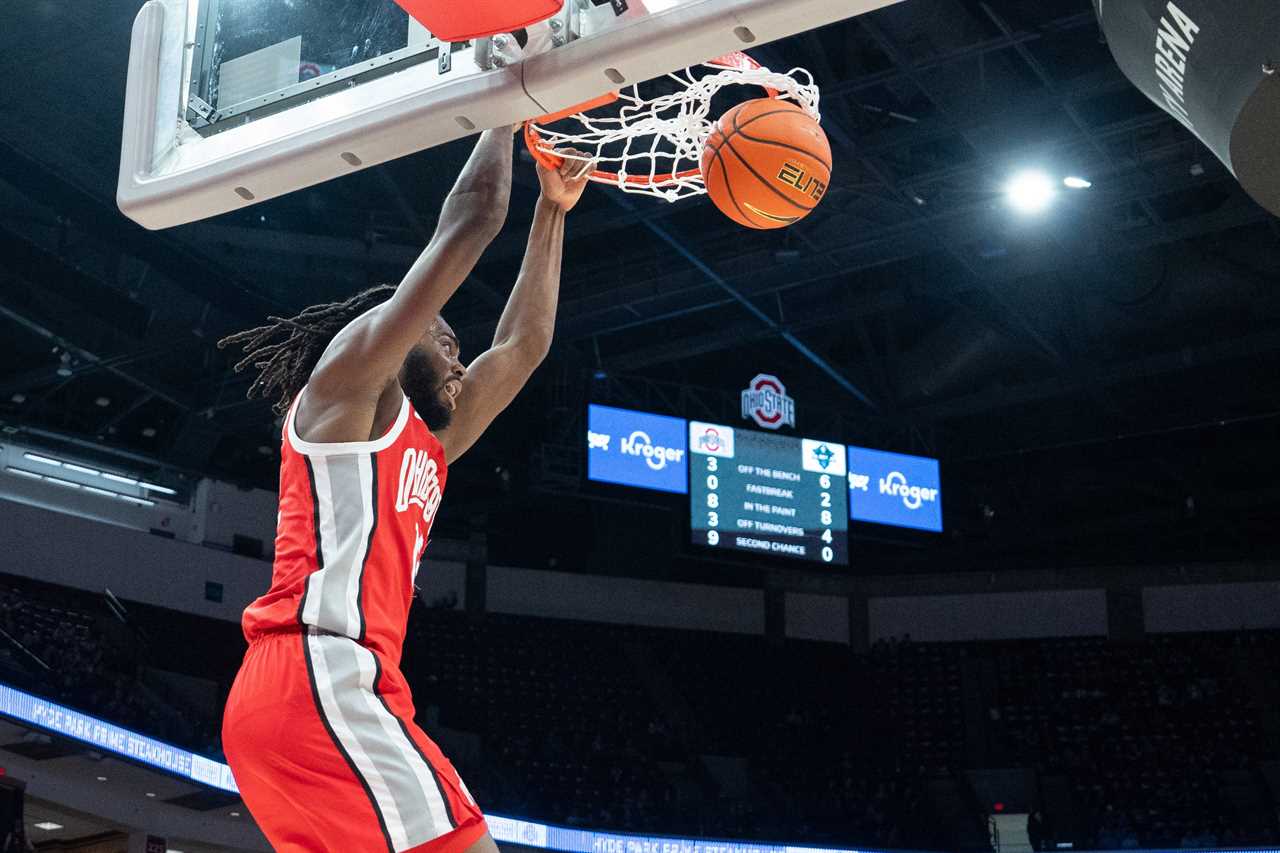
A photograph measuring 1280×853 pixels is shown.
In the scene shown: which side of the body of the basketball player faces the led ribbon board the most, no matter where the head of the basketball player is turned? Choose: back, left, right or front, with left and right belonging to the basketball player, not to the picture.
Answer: left

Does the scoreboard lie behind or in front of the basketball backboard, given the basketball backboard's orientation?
in front

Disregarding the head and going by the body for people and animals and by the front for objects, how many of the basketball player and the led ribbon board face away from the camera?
0

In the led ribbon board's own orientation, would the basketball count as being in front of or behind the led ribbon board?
in front

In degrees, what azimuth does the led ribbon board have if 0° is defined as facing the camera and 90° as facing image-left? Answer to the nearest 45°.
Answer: approximately 315°

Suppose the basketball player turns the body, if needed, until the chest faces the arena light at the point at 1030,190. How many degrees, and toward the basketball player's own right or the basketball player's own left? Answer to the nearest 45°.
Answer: approximately 45° to the basketball player's own left

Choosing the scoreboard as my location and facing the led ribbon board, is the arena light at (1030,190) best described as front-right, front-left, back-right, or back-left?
back-left

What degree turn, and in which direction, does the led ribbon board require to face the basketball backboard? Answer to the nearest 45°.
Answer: approximately 45° to its right

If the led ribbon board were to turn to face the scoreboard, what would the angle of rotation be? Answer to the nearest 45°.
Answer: approximately 45° to its left

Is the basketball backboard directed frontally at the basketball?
yes

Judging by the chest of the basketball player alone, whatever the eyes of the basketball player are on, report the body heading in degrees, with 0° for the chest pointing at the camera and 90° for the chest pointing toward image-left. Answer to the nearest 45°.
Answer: approximately 270°
